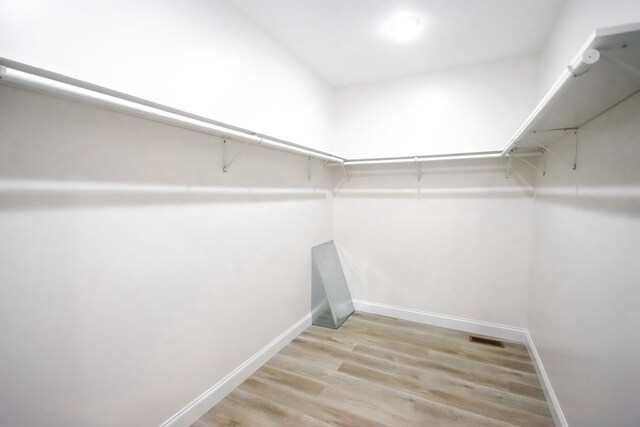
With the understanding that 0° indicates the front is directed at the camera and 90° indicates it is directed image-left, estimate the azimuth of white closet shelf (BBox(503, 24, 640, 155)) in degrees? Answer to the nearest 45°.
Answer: approximately 90°

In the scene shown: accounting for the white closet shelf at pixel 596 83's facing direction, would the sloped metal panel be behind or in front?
in front

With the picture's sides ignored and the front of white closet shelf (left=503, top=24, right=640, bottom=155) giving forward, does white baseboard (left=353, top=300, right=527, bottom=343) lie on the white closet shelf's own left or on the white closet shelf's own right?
on the white closet shelf's own right

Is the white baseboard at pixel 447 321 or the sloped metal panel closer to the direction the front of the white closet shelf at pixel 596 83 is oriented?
the sloped metal panel
